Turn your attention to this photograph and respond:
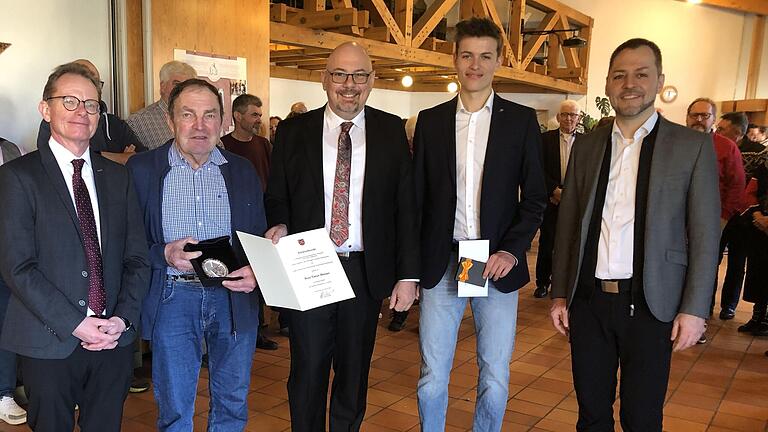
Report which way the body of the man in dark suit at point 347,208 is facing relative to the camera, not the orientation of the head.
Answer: toward the camera

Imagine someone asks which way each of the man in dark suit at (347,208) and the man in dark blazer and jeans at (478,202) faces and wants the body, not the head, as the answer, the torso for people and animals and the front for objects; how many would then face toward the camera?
2

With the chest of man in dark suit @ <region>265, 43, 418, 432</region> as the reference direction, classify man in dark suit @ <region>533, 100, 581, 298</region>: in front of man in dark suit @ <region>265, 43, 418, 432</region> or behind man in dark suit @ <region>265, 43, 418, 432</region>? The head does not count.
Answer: behind

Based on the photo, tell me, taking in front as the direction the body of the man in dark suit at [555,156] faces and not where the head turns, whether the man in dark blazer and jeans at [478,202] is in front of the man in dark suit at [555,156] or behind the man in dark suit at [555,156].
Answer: in front

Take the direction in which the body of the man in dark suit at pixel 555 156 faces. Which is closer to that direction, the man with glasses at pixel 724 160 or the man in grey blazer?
the man in grey blazer

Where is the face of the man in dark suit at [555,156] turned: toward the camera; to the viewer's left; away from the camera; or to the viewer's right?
toward the camera

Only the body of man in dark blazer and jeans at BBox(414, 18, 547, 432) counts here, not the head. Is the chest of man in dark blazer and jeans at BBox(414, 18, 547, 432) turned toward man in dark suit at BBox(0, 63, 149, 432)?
no

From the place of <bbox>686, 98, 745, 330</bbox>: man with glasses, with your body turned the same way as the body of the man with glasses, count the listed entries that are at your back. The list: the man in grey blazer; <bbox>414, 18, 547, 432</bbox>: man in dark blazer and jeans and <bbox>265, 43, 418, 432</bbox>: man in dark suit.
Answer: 0

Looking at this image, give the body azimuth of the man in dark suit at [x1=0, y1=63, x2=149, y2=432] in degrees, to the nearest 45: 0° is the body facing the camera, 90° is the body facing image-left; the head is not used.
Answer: approximately 315°

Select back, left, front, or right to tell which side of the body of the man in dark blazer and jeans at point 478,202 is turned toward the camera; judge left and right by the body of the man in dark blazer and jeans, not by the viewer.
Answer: front

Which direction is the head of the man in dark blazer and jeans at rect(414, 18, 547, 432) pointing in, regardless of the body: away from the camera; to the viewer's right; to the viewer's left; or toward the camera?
toward the camera

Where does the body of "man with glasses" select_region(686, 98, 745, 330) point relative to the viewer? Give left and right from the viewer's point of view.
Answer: facing the viewer and to the left of the viewer

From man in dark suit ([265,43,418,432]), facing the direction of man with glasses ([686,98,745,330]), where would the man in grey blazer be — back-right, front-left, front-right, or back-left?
front-right

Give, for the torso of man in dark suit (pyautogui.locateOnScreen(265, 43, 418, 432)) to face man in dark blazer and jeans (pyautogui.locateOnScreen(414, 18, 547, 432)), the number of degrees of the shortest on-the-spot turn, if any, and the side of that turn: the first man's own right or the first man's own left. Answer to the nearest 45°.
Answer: approximately 90° to the first man's own left

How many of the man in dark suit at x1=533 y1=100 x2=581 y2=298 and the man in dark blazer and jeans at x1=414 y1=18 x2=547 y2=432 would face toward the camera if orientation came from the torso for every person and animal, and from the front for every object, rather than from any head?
2

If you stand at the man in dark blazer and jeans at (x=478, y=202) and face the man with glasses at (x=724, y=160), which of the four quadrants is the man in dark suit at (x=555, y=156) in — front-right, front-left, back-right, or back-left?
front-left

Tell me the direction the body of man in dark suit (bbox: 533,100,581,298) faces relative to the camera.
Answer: toward the camera

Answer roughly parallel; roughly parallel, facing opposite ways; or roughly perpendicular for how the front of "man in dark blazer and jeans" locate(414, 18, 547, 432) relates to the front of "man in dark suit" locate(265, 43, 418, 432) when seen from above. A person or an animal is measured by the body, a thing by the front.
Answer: roughly parallel

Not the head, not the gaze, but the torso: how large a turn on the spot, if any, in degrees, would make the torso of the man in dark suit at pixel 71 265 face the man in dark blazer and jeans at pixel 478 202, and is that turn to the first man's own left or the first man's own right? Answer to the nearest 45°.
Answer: approximately 45° to the first man's own left

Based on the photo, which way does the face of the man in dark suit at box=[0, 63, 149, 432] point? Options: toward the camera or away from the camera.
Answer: toward the camera

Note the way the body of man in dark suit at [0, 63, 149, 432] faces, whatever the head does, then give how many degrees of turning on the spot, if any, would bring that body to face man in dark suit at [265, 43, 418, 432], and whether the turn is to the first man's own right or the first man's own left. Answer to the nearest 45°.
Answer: approximately 45° to the first man's own left
